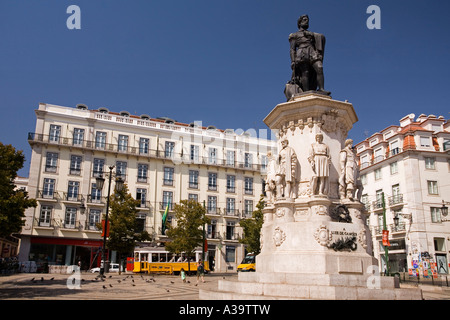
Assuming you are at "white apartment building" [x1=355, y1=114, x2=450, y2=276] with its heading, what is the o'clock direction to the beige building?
The beige building is roughly at 1 o'clock from the white apartment building.

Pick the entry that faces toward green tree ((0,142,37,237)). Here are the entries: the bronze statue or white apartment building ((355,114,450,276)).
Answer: the white apartment building

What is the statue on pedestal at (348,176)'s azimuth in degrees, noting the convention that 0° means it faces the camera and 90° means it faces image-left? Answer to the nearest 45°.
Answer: approximately 315°

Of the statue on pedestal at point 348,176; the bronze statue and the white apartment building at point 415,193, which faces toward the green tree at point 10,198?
the white apartment building

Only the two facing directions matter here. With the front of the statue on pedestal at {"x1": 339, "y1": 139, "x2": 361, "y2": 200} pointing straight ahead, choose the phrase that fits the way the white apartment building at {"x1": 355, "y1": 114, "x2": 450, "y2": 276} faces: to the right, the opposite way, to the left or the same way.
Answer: to the right

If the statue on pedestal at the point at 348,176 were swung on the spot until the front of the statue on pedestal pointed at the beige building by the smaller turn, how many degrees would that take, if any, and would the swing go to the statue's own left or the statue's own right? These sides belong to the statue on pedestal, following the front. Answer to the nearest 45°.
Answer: approximately 180°

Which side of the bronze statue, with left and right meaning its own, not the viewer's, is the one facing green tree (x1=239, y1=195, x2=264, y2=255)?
back

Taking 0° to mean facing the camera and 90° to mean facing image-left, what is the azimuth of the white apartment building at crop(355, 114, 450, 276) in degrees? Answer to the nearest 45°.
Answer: approximately 45°

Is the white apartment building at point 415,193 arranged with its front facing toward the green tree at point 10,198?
yes
